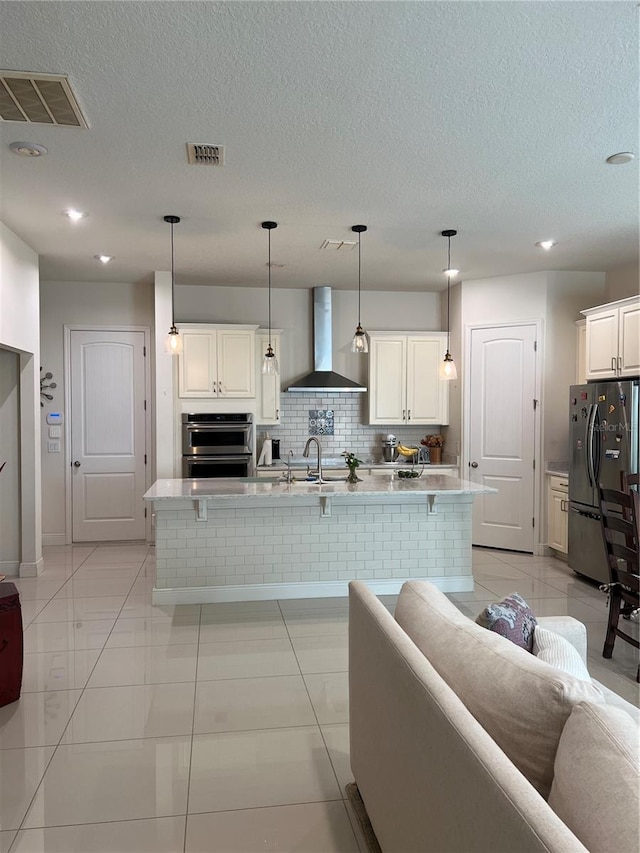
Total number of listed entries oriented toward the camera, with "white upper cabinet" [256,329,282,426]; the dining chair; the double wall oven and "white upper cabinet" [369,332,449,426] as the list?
3

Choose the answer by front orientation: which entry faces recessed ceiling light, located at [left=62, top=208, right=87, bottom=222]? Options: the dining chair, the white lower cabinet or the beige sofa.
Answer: the white lower cabinet

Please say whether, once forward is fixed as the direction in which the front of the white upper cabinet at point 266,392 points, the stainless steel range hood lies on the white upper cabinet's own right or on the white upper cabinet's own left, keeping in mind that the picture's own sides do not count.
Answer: on the white upper cabinet's own left

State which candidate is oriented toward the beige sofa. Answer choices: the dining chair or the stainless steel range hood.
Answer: the stainless steel range hood

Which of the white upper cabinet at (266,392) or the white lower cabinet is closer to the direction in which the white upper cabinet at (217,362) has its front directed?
the white lower cabinet

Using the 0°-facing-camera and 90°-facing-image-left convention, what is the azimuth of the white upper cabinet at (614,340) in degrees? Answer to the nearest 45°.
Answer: approximately 45°

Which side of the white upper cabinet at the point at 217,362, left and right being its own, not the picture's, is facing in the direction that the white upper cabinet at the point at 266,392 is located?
left

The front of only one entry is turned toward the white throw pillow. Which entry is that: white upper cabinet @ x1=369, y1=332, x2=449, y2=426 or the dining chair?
the white upper cabinet

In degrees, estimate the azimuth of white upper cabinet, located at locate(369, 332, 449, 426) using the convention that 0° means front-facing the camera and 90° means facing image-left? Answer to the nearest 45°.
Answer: approximately 0°
